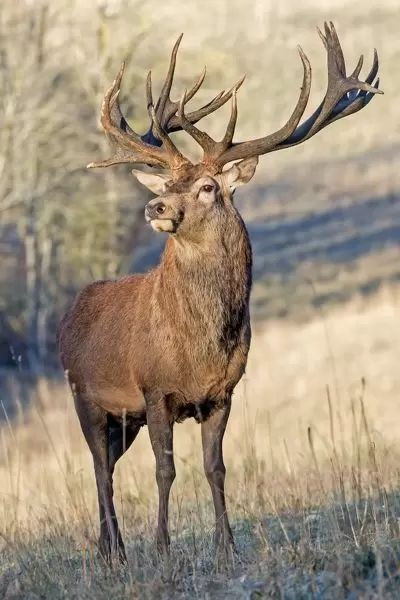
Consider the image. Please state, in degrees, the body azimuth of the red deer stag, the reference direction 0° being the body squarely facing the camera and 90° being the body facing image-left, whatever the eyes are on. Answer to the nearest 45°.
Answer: approximately 315°
